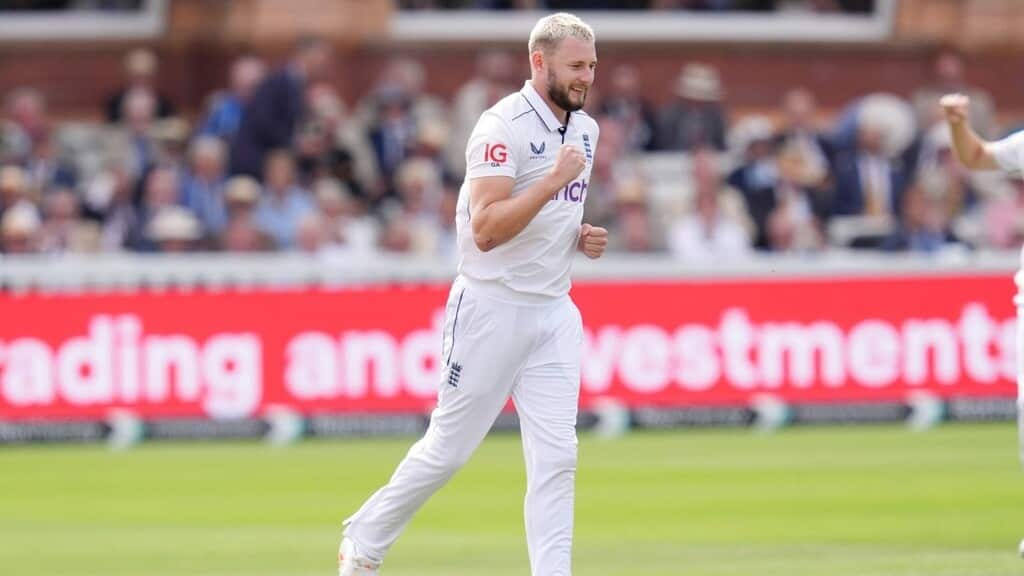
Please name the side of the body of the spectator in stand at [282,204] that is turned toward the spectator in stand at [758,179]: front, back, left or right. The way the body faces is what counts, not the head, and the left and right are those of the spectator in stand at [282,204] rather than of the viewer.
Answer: left

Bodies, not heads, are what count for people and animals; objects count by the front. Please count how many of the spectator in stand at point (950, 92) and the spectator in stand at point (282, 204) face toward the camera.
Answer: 2

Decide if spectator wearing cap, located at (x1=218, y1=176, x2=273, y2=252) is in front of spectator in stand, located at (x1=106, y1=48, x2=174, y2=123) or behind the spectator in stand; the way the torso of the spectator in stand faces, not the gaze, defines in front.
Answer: in front

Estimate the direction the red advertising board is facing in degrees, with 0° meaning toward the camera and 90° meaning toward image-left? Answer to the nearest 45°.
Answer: approximately 0°

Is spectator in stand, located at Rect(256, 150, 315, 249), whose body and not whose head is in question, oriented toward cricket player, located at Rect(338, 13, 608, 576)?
yes

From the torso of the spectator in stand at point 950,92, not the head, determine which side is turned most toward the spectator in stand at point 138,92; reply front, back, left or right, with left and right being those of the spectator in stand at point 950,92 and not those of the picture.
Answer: right

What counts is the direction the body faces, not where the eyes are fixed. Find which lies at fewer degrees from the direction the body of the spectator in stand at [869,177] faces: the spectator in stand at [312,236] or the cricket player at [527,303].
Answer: the cricket player

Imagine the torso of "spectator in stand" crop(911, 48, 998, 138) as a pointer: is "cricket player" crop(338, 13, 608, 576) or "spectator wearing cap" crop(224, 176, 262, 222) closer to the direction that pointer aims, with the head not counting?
the cricket player
